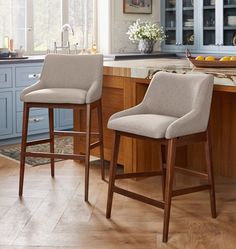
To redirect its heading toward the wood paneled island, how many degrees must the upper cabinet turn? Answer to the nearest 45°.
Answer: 0° — it already faces it

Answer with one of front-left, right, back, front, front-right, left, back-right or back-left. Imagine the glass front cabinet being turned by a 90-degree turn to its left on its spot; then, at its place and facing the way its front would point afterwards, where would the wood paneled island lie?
right

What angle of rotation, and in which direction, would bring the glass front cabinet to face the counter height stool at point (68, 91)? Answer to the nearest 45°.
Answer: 0° — it already faces it

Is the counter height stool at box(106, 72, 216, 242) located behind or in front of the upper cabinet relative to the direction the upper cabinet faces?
in front

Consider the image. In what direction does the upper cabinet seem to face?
toward the camera

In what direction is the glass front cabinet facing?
toward the camera

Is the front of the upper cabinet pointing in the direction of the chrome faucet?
no

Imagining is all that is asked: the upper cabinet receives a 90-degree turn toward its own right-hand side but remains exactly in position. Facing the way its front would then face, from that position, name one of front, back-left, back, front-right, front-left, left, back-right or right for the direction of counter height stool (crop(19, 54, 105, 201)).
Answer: left
